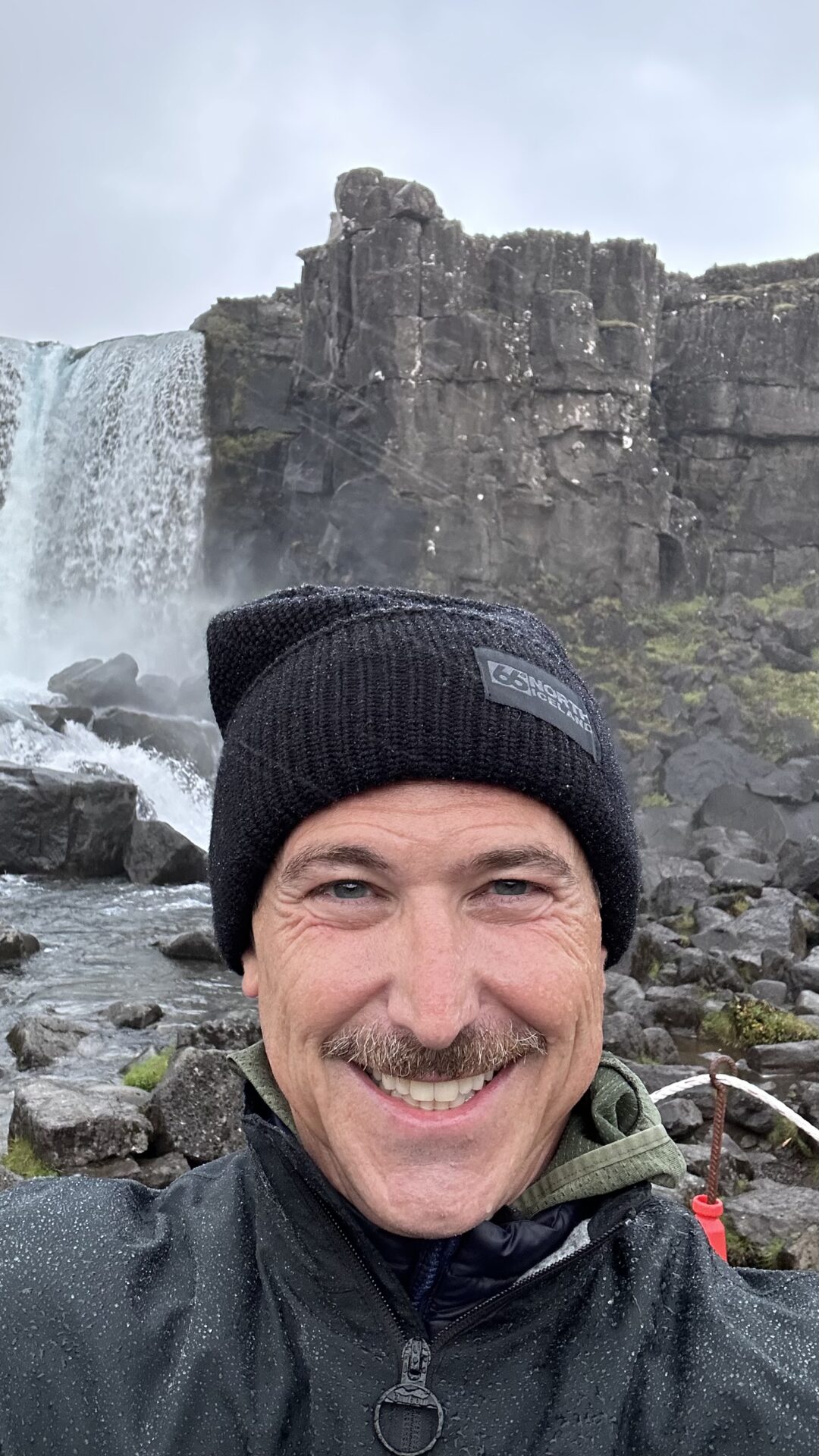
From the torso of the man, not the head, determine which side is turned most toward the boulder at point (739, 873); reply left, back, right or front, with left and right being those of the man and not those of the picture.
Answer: back

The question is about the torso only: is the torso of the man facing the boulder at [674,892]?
no

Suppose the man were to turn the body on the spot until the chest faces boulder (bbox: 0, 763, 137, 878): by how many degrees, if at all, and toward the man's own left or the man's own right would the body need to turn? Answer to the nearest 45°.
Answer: approximately 180°

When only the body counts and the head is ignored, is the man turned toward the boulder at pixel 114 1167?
no

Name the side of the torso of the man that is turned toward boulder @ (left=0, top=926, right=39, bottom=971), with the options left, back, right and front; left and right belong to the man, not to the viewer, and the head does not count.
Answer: back

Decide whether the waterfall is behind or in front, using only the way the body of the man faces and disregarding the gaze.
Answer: behind

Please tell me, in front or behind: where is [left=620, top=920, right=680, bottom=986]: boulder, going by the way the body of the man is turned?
behind

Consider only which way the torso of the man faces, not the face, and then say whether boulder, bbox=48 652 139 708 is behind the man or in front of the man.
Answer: behind

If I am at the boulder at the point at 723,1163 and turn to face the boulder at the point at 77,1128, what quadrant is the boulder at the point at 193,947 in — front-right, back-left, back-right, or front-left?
front-right

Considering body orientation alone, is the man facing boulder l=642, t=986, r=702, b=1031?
no

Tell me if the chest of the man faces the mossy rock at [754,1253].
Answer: no

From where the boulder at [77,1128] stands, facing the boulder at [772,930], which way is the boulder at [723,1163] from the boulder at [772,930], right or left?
right

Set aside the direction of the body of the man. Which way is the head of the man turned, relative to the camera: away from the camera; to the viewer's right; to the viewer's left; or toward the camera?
toward the camera

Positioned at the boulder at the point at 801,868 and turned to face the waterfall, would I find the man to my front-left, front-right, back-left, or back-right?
back-left

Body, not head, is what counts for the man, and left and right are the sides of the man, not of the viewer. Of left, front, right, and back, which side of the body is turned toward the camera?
front

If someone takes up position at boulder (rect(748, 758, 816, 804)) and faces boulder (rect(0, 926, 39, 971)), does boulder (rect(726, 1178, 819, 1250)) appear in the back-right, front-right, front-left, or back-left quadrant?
front-left

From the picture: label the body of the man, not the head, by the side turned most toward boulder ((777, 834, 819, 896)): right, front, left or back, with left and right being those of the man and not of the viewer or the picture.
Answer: back

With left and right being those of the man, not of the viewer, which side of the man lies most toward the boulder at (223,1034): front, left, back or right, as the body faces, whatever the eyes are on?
back
